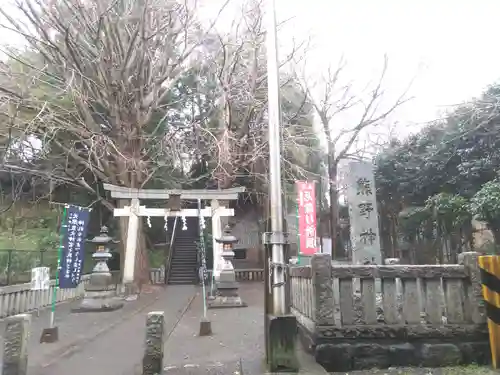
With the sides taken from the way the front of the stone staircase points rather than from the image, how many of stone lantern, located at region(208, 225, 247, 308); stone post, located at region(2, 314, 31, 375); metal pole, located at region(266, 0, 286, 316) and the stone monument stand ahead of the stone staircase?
4

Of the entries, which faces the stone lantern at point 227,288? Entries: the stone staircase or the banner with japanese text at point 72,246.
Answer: the stone staircase

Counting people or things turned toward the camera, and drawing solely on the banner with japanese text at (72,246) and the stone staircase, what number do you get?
2

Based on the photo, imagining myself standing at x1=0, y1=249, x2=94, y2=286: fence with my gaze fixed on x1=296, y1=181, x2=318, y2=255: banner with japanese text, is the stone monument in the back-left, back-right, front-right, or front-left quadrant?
front-right

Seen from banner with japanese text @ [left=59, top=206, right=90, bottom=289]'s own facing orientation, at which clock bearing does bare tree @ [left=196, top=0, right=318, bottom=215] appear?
The bare tree is roughly at 8 o'clock from the banner with japanese text.

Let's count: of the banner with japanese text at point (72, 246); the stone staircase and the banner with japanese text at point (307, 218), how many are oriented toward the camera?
3

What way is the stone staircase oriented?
toward the camera

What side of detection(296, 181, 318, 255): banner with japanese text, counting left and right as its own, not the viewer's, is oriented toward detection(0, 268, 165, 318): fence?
right

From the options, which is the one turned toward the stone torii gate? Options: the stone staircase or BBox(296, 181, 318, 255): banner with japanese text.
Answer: the stone staircase

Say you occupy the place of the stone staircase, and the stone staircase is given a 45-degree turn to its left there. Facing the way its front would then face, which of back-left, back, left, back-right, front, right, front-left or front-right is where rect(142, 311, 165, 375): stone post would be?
front-right

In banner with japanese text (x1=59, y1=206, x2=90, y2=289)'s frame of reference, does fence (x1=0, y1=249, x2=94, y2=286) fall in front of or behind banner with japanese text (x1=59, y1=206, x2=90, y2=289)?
behind

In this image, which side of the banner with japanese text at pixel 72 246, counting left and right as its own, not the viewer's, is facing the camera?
front

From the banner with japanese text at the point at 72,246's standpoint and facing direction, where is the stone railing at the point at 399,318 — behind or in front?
in front
